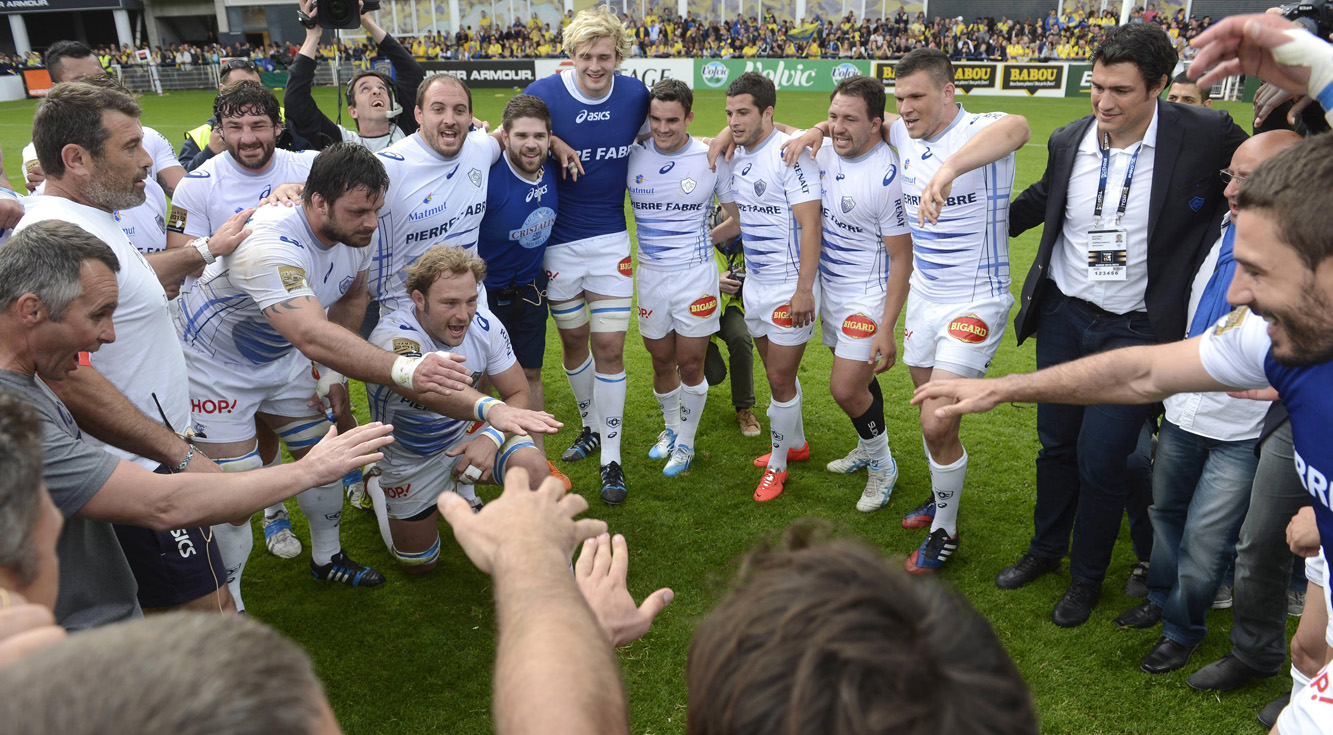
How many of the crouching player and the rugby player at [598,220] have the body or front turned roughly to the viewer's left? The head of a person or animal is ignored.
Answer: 0

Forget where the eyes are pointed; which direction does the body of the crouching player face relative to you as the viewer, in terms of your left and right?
facing the viewer and to the right of the viewer

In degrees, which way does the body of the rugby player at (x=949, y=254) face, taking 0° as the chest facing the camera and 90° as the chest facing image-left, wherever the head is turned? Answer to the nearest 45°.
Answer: approximately 45°

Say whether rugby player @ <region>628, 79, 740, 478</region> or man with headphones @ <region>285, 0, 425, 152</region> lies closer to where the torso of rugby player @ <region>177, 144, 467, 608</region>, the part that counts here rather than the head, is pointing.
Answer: the rugby player

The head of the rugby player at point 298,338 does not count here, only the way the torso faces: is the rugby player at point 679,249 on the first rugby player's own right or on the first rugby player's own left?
on the first rugby player's own left

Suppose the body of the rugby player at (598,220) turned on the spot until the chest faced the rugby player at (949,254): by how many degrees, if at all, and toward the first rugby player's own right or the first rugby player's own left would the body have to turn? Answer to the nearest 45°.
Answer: approximately 45° to the first rugby player's own left

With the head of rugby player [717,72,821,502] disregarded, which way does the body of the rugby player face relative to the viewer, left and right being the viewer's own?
facing the viewer and to the left of the viewer

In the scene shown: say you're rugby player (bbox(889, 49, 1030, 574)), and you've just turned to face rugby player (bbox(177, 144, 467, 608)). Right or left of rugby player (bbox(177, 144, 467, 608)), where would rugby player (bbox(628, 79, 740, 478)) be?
right

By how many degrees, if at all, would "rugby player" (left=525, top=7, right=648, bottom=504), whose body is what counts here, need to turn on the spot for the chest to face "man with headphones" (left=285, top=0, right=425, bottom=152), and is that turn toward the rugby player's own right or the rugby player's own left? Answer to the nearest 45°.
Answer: approximately 135° to the rugby player's own right

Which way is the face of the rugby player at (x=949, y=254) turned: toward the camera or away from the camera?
toward the camera

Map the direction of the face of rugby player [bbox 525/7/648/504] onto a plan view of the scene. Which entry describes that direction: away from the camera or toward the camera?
toward the camera

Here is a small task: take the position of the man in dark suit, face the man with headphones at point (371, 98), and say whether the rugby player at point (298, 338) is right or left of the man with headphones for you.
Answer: left

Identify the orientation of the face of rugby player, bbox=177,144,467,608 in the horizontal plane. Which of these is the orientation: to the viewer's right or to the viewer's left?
to the viewer's right

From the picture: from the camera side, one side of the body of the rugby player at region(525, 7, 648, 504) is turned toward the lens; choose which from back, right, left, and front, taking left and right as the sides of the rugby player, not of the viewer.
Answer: front

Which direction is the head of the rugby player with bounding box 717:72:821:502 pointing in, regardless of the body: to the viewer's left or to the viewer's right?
to the viewer's left

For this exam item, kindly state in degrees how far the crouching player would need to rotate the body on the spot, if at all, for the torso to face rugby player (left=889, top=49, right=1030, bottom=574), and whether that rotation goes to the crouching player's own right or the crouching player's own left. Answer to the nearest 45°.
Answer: approximately 45° to the crouching player's own left
